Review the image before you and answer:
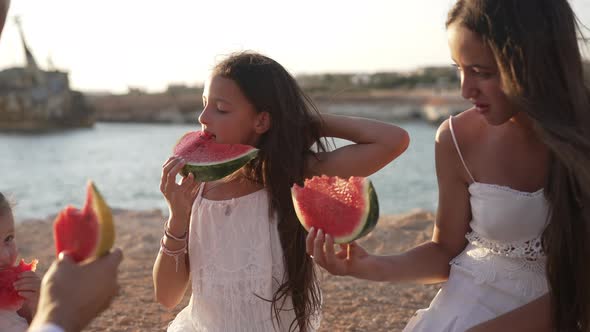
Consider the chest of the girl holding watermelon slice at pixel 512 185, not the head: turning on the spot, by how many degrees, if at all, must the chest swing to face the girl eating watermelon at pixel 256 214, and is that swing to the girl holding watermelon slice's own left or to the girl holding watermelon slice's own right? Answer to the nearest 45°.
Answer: approximately 45° to the girl holding watermelon slice's own right

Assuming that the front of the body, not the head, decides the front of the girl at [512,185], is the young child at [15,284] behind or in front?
in front

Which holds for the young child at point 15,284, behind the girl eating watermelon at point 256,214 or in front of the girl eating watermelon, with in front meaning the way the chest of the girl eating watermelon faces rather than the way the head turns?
in front

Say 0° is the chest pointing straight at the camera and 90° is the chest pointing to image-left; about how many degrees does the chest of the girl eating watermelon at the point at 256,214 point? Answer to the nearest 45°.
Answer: approximately 45°

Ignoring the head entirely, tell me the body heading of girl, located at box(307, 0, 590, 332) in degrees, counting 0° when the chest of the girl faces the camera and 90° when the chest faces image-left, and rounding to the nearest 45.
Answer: approximately 45°
